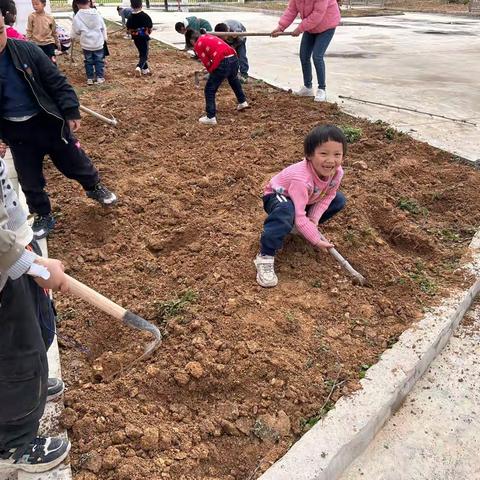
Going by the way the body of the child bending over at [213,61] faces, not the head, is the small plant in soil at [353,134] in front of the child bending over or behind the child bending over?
behind

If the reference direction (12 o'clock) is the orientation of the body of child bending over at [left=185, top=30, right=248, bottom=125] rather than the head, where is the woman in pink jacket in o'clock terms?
The woman in pink jacket is roughly at 5 o'clock from the child bending over.

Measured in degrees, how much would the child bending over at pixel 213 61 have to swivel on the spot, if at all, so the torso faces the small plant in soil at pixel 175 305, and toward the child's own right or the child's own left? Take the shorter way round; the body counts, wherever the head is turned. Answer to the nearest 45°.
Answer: approximately 90° to the child's own left

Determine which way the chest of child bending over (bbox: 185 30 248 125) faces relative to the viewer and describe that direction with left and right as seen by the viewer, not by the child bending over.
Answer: facing to the left of the viewer

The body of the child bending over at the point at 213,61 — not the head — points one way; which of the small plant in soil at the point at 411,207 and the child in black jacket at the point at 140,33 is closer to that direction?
the child in black jacket

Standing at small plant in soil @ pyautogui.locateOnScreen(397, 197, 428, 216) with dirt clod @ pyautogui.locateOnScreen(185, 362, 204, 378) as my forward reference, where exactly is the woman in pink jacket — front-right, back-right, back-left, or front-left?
back-right
